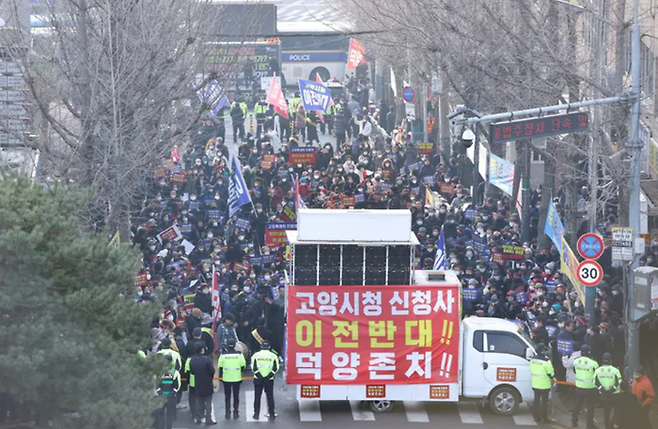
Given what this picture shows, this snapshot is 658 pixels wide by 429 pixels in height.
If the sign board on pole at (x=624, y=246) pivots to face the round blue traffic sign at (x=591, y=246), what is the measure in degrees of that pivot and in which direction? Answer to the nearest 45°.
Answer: approximately 135° to its right

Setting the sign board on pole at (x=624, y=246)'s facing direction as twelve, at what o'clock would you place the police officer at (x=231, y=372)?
The police officer is roughly at 2 o'clock from the sign board on pole.

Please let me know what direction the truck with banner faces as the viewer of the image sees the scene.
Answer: facing to the right of the viewer

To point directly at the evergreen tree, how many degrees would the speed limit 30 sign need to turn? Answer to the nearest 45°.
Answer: approximately 45° to its right
